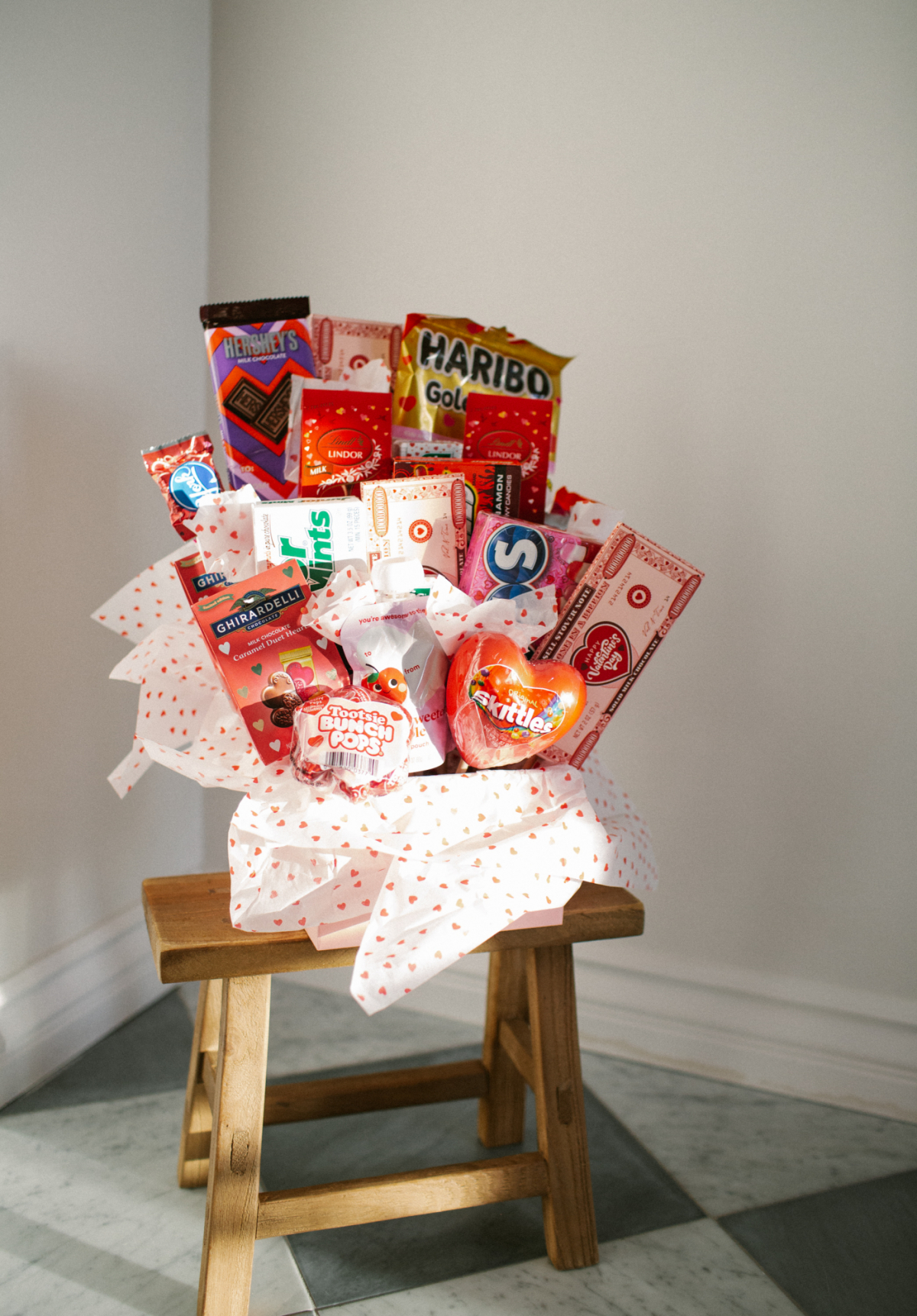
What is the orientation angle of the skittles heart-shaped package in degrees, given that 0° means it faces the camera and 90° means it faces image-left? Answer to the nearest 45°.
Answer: approximately 0°

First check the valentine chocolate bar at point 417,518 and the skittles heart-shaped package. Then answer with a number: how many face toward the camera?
2

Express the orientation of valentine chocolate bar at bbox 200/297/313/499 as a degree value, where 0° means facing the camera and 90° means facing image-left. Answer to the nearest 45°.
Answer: approximately 0°
